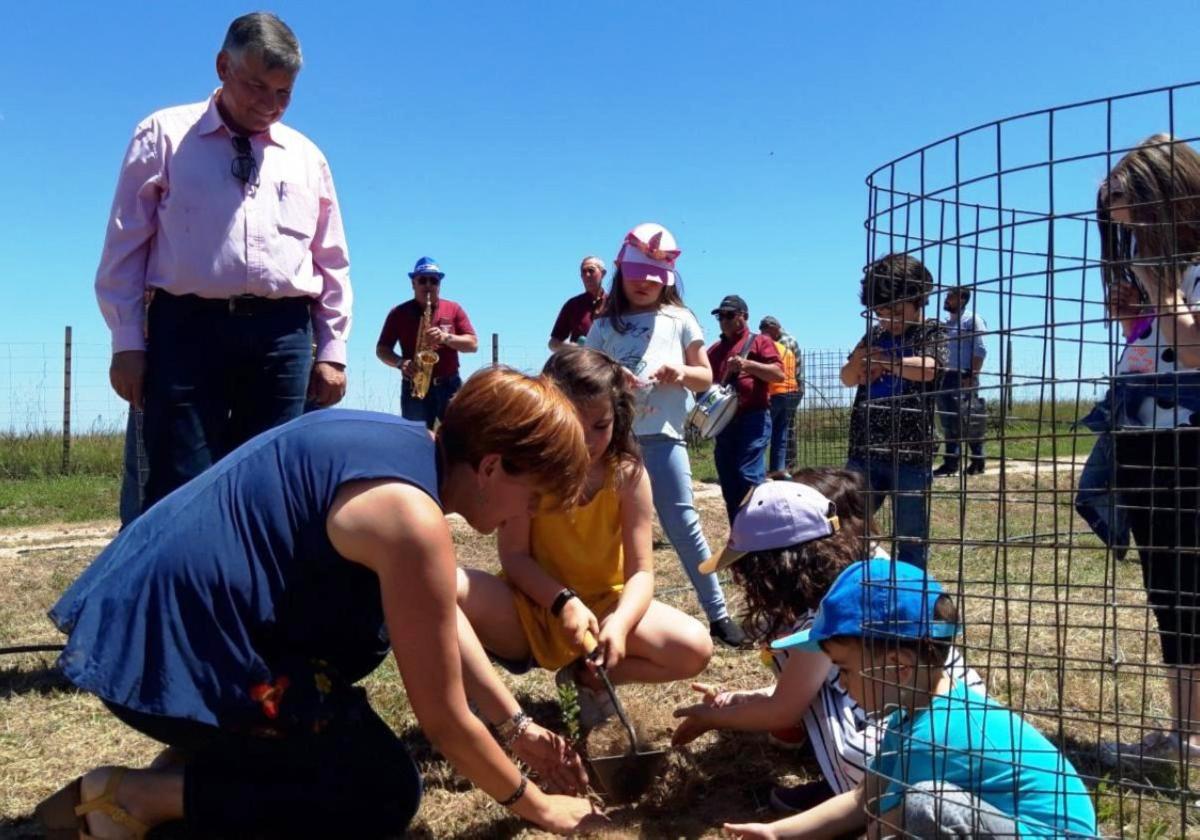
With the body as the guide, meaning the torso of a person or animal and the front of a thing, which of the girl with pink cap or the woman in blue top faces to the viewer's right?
the woman in blue top

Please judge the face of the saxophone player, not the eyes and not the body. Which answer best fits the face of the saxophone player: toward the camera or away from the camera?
toward the camera

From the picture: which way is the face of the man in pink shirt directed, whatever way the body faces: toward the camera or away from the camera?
toward the camera

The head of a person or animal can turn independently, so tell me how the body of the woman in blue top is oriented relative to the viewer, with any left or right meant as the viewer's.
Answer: facing to the right of the viewer

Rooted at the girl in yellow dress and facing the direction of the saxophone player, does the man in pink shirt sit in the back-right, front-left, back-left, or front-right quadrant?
front-left

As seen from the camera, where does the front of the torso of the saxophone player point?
toward the camera

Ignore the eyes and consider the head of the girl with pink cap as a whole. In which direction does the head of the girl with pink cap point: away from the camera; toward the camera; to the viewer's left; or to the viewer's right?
toward the camera

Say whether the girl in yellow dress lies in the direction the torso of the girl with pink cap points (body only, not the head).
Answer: yes

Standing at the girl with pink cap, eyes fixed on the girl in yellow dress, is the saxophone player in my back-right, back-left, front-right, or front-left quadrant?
back-right

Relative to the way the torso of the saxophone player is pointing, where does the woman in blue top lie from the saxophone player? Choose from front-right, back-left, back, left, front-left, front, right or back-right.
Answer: front

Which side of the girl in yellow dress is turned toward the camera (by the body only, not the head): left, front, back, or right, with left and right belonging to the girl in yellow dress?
front

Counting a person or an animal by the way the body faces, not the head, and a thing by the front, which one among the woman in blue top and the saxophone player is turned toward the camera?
the saxophone player

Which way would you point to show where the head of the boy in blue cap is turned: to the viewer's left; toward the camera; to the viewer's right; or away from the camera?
to the viewer's left

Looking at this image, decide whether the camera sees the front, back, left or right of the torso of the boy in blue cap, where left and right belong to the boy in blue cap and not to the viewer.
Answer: left

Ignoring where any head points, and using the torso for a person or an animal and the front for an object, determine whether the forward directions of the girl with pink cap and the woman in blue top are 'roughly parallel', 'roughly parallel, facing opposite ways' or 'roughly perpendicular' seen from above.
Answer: roughly perpendicular

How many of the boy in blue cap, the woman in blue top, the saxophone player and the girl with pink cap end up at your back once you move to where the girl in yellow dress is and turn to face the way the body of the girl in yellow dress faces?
2

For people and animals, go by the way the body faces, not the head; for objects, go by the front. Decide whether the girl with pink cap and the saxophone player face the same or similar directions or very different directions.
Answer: same or similar directions

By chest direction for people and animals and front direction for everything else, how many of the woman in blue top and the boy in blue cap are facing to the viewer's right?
1

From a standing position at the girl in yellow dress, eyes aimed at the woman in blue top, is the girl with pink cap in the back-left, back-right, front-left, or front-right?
back-right
